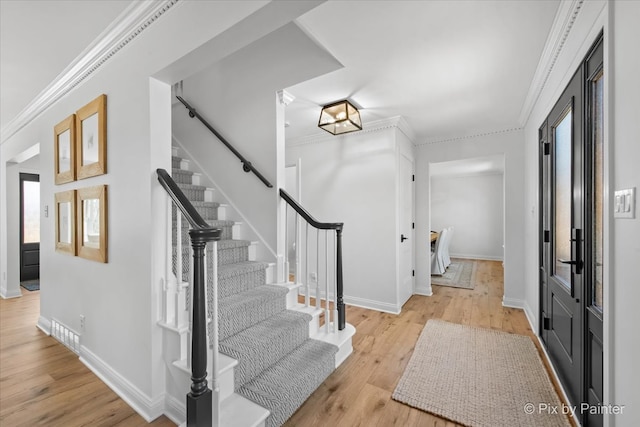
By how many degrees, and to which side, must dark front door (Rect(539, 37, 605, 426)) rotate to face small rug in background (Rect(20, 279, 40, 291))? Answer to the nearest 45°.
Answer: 0° — it already faces it

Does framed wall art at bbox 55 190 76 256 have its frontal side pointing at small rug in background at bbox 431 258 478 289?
no

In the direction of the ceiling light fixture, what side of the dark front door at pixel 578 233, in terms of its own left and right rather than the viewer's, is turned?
front

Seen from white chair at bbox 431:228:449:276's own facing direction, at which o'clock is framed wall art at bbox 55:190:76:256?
The framed wall art is roughly at 10 o'clock from the white chair.

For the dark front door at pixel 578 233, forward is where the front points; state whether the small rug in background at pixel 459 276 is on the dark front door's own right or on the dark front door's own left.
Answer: on the dark front door's own right

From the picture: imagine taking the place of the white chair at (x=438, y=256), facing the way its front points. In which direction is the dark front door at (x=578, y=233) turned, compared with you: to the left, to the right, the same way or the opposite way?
the same way

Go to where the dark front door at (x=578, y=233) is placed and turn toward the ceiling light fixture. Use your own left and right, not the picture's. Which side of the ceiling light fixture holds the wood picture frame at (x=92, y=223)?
left

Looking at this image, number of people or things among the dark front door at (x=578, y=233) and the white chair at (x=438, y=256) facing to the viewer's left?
2

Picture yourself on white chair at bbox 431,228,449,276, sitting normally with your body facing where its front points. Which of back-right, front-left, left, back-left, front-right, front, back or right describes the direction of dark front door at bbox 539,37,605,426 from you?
left

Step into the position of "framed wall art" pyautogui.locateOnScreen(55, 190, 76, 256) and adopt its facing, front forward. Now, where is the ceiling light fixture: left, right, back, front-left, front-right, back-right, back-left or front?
left

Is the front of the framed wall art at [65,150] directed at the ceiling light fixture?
no

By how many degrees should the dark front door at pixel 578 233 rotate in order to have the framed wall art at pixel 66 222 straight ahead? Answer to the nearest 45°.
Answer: approximately 45° to its left

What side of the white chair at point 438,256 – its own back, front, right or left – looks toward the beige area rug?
left

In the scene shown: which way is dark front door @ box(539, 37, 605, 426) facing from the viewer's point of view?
to the viewer's left

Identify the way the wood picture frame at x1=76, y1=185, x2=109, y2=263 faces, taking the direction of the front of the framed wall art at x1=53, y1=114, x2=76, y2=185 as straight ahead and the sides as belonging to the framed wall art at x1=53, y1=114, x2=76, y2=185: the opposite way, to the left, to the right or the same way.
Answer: the same way
